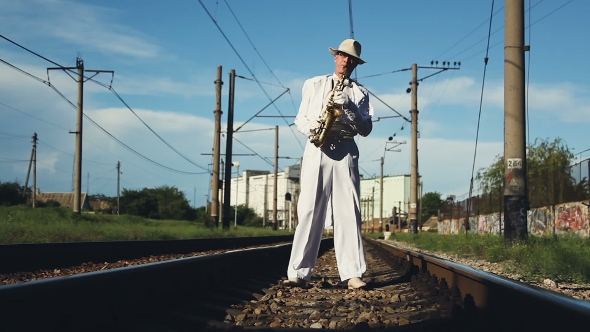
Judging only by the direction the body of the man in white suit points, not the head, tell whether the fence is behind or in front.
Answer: behind

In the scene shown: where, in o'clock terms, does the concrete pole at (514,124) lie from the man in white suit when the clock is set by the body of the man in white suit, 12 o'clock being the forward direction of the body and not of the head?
The concrete pole is roughly at 7 o'clock from the man in white suit.

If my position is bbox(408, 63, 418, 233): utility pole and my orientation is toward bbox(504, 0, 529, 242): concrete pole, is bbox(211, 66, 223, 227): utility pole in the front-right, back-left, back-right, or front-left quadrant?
front-right

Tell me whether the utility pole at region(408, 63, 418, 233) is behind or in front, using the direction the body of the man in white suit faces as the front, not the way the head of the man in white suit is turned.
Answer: behind

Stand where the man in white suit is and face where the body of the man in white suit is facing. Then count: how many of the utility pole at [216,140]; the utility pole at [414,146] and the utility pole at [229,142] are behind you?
3

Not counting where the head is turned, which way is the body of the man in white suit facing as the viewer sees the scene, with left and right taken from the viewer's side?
facing the viewer

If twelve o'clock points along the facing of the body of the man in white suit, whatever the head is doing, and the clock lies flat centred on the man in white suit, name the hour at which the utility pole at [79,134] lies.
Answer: The utility pole is roughly at 5 o'clock from the man in white suit.

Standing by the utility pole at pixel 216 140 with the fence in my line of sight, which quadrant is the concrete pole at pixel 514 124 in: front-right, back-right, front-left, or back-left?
front-right

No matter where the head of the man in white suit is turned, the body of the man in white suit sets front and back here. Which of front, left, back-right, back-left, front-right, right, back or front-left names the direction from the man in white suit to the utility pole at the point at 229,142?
back

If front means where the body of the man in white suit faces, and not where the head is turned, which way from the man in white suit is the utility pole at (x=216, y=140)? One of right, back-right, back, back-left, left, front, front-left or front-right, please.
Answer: back

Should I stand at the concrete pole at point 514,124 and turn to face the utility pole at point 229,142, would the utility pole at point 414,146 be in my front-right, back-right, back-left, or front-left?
front-right
